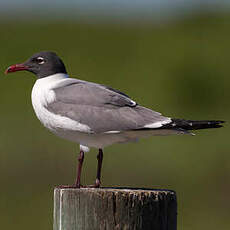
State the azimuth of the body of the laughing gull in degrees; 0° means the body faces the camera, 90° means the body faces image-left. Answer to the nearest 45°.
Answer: approximately 90°
